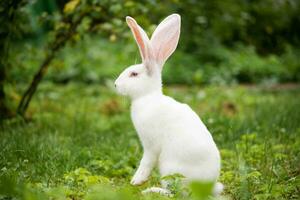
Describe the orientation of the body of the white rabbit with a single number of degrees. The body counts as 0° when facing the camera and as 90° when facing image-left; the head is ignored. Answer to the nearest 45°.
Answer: approximately 90°
